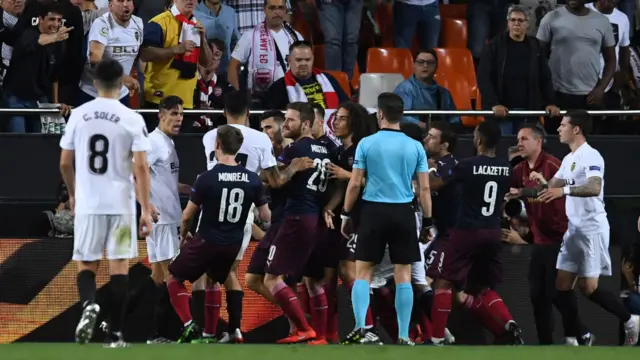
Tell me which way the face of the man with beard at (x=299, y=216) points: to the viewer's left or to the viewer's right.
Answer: to the viewer's left

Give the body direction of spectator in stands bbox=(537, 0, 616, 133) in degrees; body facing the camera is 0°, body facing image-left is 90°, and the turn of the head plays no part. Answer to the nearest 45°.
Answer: approximately 0°

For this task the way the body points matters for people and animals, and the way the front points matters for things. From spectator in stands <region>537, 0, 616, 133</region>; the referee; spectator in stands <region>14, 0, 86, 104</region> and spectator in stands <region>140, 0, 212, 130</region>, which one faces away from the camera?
the referee

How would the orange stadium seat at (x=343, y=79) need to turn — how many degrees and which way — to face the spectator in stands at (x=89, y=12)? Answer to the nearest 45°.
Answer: approximately 90° to its right

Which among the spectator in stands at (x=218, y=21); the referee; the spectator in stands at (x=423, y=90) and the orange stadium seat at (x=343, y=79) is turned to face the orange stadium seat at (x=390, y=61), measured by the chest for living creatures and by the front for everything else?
the referee

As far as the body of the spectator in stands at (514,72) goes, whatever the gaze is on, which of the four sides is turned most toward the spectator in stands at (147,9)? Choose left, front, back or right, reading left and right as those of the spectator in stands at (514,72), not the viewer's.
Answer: right

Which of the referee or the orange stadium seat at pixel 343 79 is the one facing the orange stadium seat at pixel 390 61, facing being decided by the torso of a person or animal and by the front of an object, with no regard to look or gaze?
the referee

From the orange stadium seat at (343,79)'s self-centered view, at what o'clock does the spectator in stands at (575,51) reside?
The spectator in stands is roughly at 9 o'clock from the orange stadium seat.
